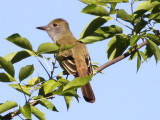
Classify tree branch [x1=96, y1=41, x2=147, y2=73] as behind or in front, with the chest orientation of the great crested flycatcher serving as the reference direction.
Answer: behind

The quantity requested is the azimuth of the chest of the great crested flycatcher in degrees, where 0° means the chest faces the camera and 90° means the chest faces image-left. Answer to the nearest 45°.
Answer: approximately 135°
